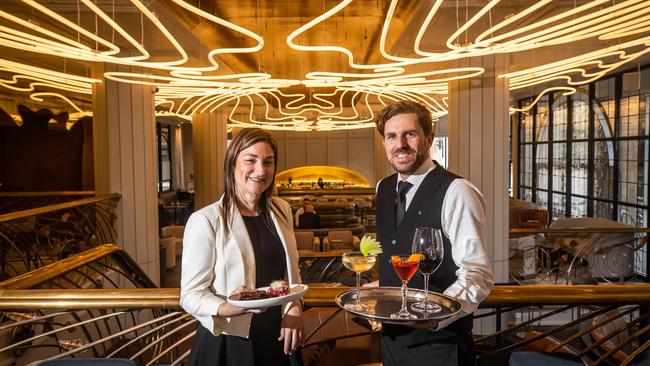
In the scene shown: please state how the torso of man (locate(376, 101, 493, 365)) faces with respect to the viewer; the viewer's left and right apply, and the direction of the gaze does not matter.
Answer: facing the viewer and to the left of the viewer

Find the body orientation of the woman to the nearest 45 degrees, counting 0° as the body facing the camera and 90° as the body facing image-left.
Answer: approximately 315°

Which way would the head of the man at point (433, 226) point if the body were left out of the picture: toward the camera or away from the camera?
toward the camera

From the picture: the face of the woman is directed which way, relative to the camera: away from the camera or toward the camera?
toward the camera

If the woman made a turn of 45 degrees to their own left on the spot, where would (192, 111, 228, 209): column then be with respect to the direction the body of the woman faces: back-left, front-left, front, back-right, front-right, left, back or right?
left
